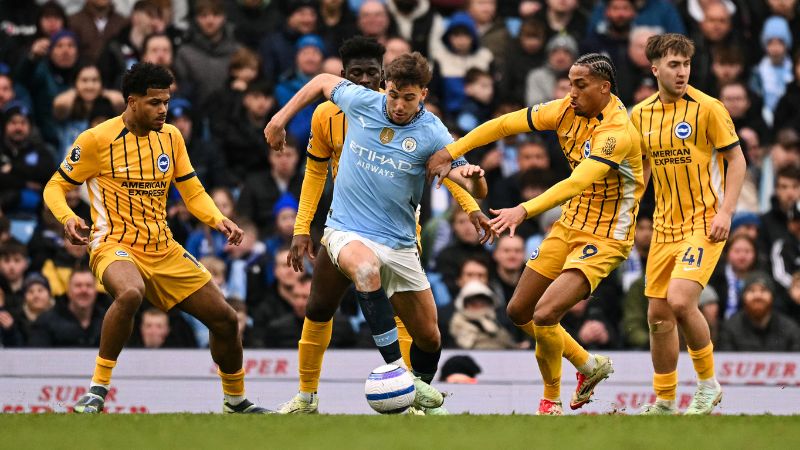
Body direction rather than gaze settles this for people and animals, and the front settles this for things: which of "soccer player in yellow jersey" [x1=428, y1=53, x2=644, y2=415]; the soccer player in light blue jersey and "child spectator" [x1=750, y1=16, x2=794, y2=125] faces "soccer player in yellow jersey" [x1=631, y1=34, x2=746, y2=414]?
the child spectator

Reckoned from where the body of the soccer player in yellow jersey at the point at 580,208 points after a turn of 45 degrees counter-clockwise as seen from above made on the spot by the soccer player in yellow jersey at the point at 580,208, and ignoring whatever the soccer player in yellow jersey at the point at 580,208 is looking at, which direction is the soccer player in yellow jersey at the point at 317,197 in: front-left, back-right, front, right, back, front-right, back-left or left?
right

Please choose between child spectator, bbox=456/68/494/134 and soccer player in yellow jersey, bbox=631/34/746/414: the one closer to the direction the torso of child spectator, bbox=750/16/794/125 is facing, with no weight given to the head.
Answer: the soccer player in yellow jersey

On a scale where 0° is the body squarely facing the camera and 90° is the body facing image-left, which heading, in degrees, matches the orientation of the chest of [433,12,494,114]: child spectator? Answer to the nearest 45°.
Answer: approximately 0°

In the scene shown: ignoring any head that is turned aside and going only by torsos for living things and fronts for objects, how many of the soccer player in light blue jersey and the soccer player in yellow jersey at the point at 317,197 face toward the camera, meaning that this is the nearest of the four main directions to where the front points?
2

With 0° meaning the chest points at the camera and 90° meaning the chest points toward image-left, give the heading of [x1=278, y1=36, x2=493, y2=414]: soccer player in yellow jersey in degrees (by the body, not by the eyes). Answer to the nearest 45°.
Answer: approximately 0°

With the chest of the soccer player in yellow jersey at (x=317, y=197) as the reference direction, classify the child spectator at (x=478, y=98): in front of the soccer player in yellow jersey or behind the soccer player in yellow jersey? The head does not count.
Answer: behind
